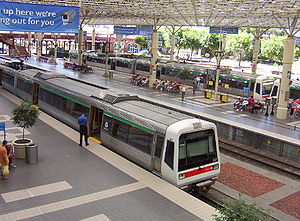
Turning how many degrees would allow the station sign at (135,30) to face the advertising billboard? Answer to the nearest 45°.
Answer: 0° — it already faces it

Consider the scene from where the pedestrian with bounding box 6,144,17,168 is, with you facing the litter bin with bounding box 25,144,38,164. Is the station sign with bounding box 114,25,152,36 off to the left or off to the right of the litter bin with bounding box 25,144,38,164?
left

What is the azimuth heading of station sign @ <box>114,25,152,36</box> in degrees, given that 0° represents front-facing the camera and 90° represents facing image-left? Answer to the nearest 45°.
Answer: approximately 0°

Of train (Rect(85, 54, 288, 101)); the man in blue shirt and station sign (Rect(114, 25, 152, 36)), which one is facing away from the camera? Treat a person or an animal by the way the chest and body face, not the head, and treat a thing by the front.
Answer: the man in blue shirt

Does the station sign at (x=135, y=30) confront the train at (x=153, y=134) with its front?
yes

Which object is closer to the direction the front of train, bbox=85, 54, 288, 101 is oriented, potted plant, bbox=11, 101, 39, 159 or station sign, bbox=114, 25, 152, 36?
the potted plant

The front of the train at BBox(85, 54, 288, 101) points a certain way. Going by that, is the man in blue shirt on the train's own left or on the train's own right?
on the train's own right

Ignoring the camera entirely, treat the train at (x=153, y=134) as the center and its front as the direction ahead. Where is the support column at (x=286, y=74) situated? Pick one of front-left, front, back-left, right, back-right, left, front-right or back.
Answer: left

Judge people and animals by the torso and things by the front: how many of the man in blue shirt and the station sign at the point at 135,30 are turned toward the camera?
1

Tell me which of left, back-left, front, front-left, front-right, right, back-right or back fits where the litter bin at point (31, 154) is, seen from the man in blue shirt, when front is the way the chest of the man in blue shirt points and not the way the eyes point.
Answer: back-left

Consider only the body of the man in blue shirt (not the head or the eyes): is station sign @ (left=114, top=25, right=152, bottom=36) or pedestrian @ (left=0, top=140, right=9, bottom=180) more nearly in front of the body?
the station sign

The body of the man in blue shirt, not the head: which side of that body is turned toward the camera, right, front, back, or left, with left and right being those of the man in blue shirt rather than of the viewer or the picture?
back

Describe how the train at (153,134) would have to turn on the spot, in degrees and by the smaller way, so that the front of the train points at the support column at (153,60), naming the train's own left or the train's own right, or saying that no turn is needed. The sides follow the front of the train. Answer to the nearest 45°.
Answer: approximately 135° to the train's own left
